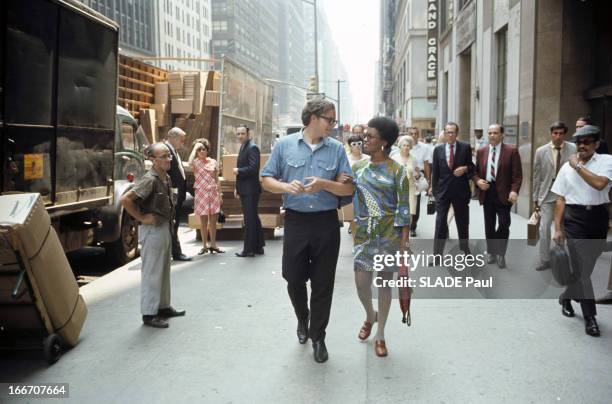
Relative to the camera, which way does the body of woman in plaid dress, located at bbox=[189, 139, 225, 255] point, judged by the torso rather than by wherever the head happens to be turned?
toward the camera

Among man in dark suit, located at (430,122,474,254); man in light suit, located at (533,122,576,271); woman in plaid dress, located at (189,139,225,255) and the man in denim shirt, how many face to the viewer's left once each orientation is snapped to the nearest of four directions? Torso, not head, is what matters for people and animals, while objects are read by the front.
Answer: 0

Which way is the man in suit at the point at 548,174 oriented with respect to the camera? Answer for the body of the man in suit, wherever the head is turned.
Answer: toward the camera

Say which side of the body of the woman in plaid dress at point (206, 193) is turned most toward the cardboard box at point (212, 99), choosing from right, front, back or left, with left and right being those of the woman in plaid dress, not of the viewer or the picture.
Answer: back
